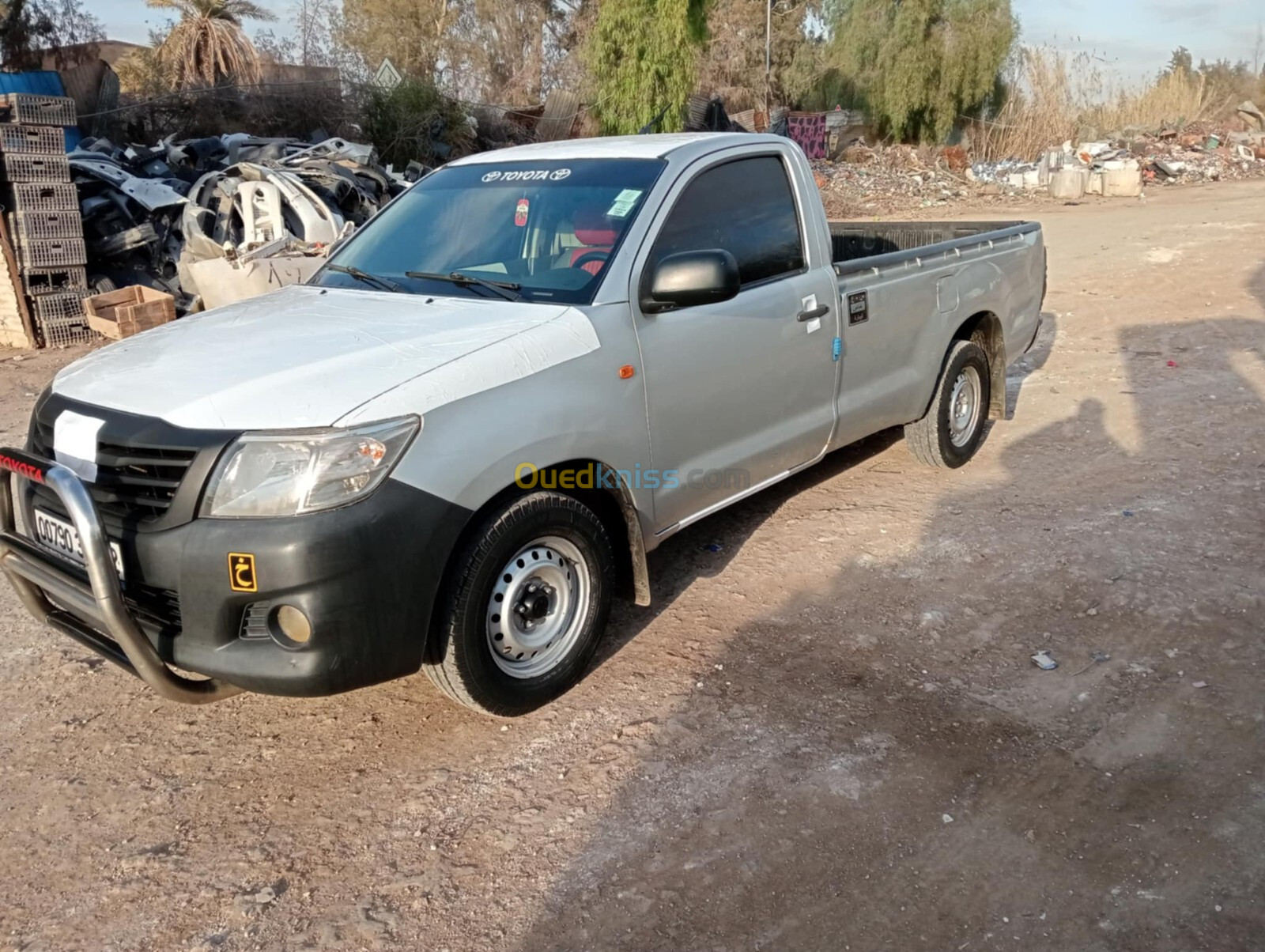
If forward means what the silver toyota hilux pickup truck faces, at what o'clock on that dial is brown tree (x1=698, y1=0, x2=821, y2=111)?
The brown tree is roughly at 5 o'clock from the silver toyota hilux pickup truck.

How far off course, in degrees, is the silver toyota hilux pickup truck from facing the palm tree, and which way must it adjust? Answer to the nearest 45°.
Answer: approximately 135° to its right

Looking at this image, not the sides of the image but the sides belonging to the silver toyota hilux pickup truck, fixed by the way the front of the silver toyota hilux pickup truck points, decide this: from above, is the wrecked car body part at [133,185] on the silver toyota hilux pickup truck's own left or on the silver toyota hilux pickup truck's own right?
on the silver toyota hilux pickup truck's own right

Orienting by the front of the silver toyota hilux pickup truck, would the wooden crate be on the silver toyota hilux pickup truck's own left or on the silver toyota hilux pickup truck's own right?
on the silver toyota hilux pickup truck's own right

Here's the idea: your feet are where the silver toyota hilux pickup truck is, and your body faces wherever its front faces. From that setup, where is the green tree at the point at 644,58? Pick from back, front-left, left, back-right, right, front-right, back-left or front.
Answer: back-right

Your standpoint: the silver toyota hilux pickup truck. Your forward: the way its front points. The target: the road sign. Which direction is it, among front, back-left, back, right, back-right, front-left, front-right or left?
back-right

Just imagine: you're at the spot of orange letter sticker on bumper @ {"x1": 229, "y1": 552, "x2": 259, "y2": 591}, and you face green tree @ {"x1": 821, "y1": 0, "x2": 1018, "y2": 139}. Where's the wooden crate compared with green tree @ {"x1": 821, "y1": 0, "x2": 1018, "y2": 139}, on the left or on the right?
left

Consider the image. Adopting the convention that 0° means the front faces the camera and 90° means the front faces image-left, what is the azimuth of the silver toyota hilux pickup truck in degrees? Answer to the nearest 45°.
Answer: approximately 45°

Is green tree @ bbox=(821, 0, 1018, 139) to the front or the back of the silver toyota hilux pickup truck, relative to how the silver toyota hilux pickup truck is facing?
to the back

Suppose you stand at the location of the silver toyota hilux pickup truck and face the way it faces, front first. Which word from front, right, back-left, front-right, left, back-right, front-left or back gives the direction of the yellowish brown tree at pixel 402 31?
back-right
